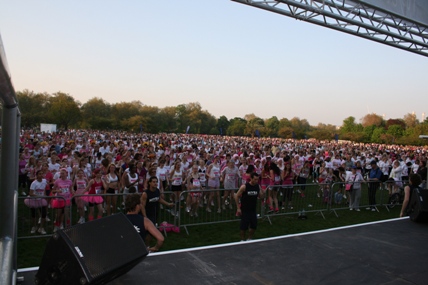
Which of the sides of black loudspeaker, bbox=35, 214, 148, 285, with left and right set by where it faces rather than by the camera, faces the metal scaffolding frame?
right

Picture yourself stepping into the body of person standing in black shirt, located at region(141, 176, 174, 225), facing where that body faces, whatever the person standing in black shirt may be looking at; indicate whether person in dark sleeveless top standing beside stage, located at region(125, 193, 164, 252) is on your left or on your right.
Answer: on your right

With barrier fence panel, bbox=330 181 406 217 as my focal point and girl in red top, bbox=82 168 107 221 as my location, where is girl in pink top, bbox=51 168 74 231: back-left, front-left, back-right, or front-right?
back-right

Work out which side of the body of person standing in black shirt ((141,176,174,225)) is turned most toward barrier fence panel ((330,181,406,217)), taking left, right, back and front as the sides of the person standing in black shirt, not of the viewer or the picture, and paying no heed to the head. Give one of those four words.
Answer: left

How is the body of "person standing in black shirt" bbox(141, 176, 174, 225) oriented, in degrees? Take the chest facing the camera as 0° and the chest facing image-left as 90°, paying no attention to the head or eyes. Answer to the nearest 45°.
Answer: approximately 315°
